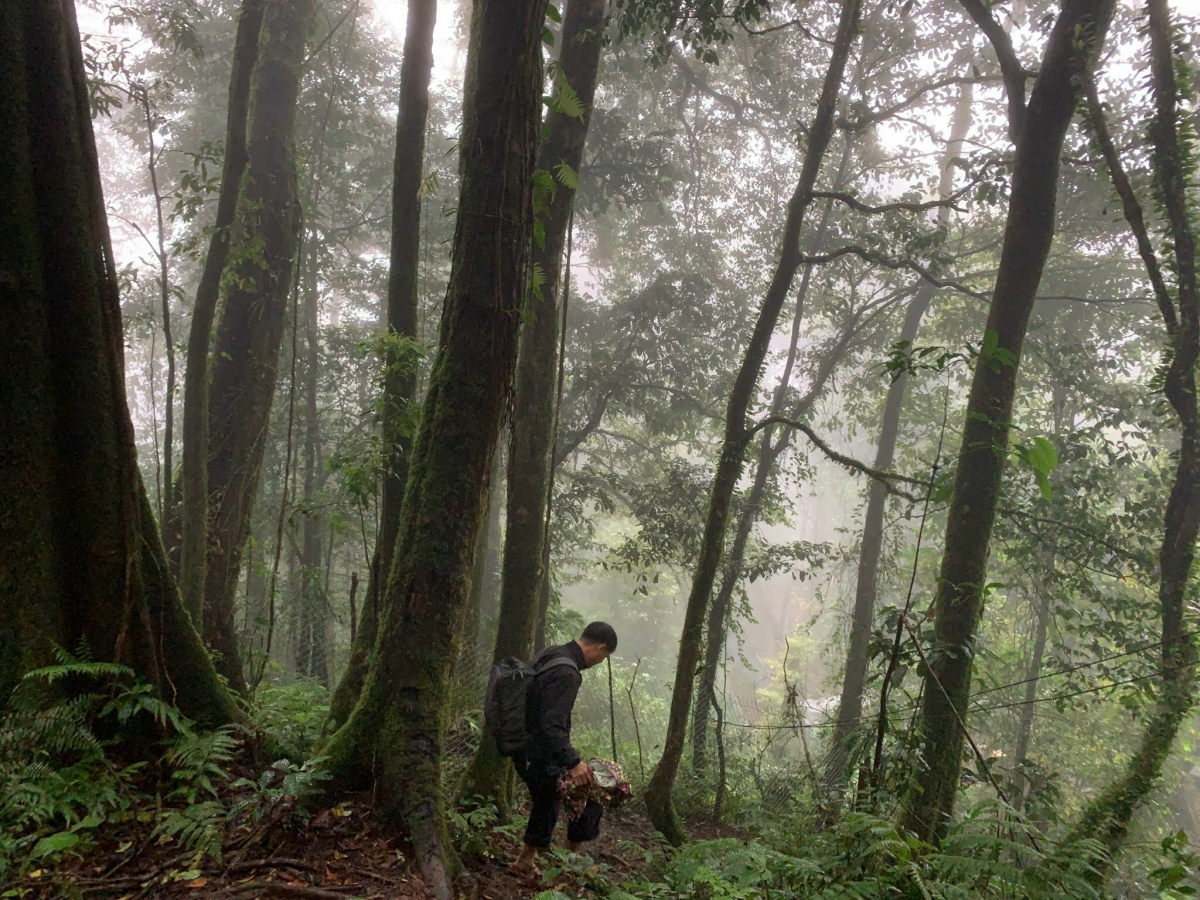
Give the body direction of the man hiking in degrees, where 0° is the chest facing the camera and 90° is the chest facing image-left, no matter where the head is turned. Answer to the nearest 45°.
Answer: approximately 270°

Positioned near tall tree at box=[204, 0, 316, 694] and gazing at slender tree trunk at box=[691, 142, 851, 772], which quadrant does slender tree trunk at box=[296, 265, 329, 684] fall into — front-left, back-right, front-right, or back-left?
front-left

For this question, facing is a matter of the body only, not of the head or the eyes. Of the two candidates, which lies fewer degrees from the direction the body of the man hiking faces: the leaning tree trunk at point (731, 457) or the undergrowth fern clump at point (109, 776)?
the leaning tree trunk

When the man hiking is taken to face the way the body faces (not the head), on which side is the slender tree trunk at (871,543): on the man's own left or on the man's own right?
on the man's own left

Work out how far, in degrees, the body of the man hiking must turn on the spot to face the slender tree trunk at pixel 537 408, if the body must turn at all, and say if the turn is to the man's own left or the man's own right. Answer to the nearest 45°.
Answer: approximately 90° to the man's own left

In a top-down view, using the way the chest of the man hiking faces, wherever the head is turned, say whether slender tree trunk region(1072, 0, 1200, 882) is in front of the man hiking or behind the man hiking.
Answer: in front

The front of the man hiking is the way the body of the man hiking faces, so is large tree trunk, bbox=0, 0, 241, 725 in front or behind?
behind

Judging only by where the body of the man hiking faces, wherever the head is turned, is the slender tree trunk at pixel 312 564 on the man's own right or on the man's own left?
on the man's own left

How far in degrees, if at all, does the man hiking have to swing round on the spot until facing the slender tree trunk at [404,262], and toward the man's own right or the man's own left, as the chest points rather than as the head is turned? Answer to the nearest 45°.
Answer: approximately 135° to the man's own left
